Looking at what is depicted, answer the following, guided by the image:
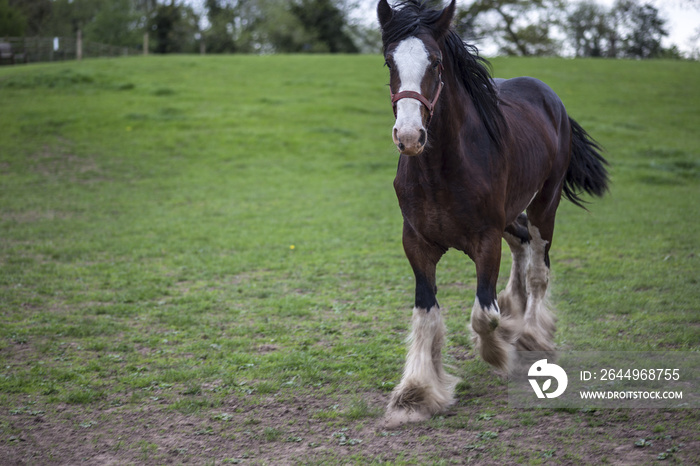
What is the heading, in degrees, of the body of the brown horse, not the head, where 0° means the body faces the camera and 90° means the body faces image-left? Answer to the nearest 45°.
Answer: approximately 45°

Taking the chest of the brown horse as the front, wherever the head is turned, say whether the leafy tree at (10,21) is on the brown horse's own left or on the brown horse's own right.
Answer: on the brown horse's own right

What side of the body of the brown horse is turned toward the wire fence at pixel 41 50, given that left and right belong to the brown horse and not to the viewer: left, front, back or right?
right

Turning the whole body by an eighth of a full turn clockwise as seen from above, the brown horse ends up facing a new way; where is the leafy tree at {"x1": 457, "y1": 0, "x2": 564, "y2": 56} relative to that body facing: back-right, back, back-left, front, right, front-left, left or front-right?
right
